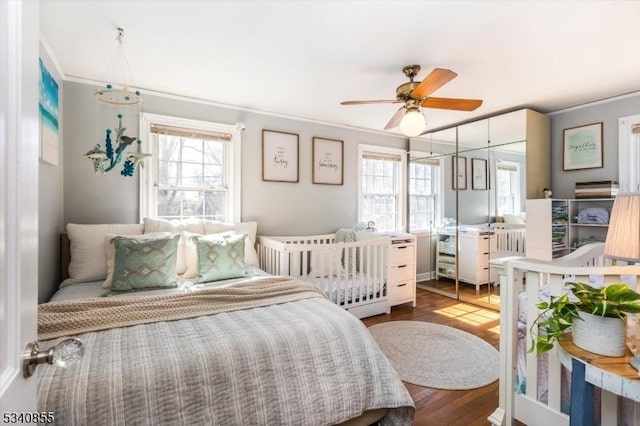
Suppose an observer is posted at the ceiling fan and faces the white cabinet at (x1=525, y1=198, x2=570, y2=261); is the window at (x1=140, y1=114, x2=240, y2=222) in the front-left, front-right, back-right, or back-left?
back-left

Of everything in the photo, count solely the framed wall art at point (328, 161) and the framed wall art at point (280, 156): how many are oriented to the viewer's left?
0

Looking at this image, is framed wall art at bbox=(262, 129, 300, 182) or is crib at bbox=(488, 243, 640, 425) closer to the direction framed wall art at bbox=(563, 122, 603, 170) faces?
the crib

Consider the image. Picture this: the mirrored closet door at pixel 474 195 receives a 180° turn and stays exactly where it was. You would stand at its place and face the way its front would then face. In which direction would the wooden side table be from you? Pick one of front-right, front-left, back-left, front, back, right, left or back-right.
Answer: back-right

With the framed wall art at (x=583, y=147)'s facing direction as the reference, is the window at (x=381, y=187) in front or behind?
in front

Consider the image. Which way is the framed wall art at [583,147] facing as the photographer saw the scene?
facing the viewer and to the left of the viewer

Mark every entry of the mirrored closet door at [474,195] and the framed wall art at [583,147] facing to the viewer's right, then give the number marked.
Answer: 0

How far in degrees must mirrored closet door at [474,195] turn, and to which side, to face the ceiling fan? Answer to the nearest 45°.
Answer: approximately 45° to its left

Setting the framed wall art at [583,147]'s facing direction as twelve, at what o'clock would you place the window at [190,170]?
The window is roughly at 12 o'clock from the framed wall art.

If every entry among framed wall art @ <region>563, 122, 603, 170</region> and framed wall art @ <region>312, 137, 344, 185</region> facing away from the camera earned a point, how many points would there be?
0
